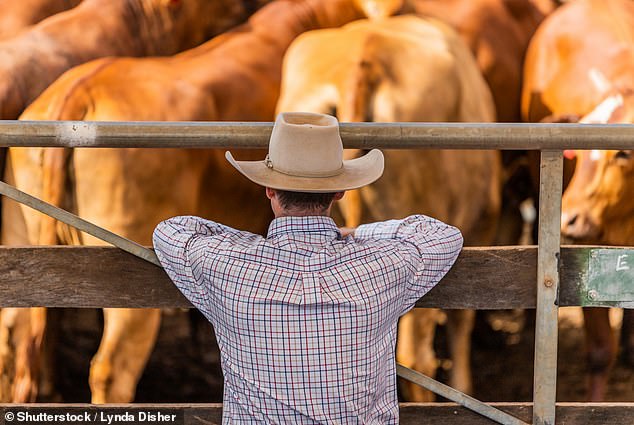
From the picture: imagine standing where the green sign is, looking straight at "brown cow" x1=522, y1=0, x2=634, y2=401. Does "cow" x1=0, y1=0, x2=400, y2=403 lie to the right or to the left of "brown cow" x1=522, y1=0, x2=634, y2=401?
left

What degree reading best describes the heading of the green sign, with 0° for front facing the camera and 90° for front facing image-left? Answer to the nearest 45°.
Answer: approximately 0°

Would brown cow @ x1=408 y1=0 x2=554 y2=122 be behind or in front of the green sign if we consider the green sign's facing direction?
behind

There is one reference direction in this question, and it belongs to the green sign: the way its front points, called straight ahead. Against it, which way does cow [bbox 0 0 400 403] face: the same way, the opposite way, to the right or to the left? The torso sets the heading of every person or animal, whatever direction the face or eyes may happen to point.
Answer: the opposite way

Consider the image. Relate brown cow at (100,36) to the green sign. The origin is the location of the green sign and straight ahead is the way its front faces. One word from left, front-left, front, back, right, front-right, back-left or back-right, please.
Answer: back-right

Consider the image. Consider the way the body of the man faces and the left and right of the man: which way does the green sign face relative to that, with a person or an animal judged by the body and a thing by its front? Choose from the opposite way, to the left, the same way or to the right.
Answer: the opposite way

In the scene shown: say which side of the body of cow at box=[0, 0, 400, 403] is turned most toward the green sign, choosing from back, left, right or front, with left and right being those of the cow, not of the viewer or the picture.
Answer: right

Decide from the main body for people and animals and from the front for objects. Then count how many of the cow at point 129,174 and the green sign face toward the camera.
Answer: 1

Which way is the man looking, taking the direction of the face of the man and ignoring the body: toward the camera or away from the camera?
away from the camera

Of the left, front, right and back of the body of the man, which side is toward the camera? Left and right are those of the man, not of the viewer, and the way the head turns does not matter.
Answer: back
